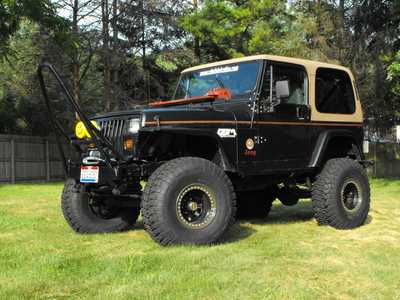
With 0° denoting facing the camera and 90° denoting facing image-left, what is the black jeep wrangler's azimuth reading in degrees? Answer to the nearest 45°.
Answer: approximately 45°

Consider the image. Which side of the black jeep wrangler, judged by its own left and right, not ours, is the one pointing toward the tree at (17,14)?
right

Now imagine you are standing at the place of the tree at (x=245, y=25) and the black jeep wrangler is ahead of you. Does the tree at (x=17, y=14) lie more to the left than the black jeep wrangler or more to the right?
right

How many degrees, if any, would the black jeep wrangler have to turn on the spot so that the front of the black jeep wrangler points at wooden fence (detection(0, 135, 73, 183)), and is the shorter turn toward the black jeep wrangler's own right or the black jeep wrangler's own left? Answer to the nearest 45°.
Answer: approximately 90° to the black jeep wrangler's own right

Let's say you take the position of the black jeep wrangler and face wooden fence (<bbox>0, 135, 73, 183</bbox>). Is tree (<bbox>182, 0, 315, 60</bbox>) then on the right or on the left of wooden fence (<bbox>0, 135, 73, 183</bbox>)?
right

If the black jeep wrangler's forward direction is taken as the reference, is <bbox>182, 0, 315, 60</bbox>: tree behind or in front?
behind
